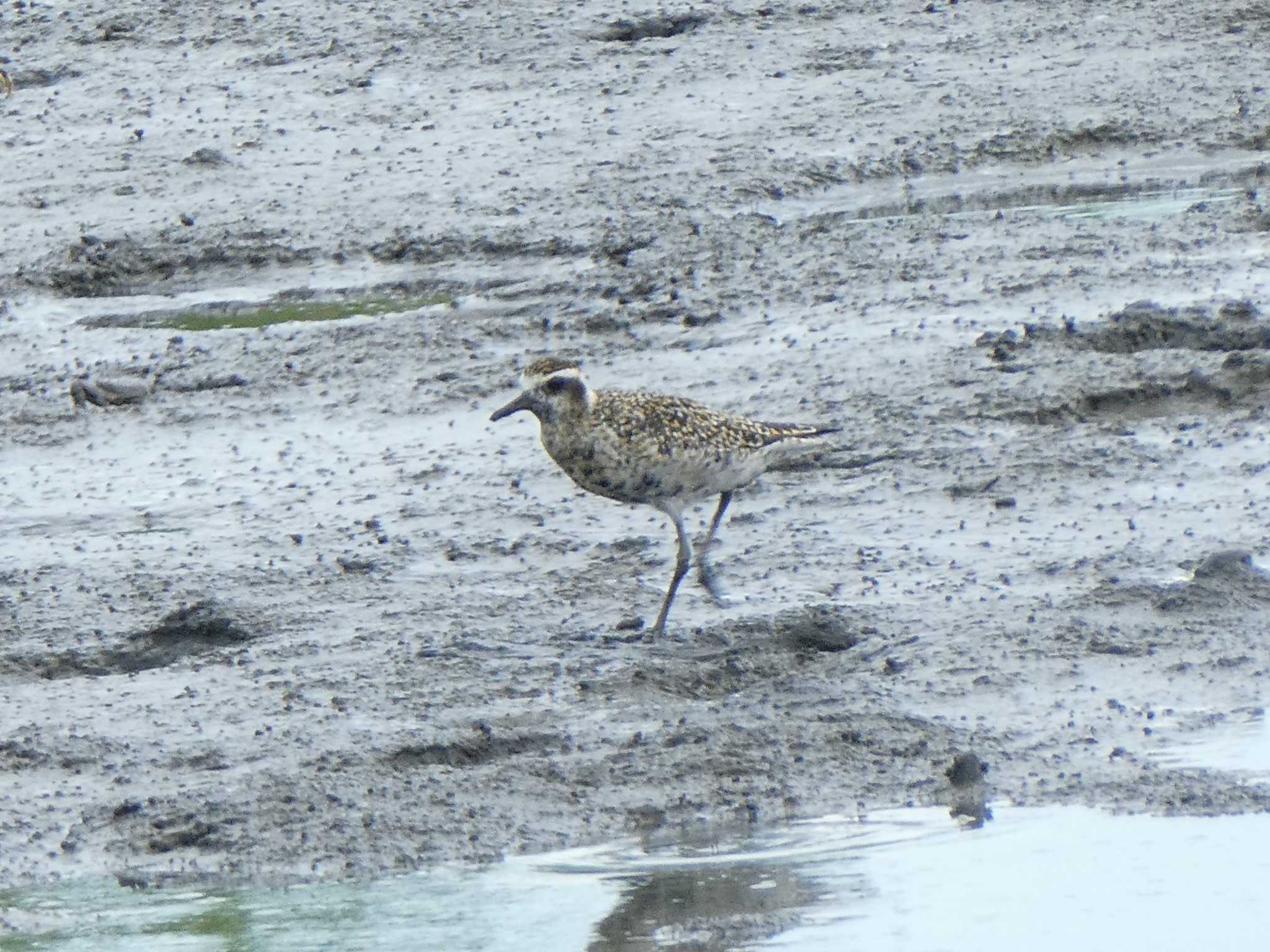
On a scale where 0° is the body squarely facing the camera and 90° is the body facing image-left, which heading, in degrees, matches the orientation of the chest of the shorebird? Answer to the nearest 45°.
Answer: approximately 90°
